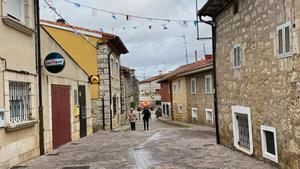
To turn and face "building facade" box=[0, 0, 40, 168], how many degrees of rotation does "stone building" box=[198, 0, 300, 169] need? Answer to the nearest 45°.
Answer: approximately 45° to its right

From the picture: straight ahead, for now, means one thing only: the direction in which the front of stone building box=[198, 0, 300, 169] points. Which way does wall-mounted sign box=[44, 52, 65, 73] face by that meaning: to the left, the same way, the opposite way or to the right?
to the left

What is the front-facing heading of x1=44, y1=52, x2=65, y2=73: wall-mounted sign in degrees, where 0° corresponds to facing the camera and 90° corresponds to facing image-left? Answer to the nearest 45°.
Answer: approximately 0°

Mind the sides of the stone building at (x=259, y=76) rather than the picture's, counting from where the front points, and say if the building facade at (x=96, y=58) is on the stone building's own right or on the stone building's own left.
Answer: on the stone building's own right

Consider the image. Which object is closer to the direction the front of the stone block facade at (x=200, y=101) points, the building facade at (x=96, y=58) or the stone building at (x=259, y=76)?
the building facade

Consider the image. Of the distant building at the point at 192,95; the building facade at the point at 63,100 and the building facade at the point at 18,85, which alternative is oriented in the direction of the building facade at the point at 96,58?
the distant building

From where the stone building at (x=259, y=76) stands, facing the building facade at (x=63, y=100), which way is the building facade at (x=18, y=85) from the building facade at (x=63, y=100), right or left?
left

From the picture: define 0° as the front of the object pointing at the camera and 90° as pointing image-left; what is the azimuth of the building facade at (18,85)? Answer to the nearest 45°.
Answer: approximately 315°
